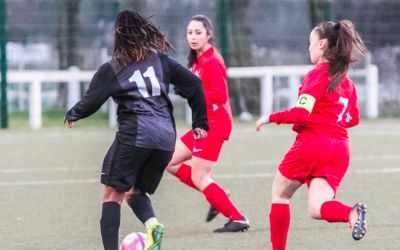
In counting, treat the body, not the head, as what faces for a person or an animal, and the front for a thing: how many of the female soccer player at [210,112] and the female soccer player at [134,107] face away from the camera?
1

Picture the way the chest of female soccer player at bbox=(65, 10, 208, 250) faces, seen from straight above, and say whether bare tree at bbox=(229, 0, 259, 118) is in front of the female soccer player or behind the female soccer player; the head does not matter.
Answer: in front

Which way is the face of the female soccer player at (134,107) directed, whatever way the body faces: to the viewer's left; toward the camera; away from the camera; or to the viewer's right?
away from the camera

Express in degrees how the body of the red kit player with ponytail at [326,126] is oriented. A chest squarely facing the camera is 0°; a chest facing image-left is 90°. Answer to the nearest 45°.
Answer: approximately 135°

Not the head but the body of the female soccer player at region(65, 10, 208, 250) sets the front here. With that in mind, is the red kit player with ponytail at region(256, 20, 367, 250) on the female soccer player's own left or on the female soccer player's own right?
on the female soccer player's own right

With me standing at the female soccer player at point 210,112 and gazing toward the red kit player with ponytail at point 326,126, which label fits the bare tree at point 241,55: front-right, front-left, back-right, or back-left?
back-left

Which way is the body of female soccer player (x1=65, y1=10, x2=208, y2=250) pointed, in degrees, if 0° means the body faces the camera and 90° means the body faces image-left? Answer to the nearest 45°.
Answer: approximately 180°

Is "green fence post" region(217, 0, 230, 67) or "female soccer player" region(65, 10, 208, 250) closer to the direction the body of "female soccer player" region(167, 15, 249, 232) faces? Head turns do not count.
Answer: the female soccer player

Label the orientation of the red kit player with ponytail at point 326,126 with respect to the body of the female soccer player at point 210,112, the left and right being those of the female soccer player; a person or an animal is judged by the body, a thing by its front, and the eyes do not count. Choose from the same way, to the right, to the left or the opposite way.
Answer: to the right

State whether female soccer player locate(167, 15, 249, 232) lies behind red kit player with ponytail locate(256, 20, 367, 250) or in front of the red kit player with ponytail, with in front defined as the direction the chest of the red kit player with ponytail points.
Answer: in front

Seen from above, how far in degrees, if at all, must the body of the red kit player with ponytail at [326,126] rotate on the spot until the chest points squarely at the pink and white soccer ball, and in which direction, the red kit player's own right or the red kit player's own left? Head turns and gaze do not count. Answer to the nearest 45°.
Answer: approximately 45° to the red kit player's own left

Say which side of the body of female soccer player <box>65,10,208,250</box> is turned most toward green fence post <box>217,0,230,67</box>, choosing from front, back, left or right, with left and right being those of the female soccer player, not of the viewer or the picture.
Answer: front
